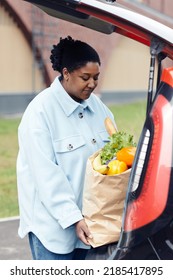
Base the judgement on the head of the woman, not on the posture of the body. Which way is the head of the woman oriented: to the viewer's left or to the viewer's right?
to the viewer's right

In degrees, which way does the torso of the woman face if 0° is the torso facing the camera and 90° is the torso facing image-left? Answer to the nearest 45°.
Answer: approximately 315°
